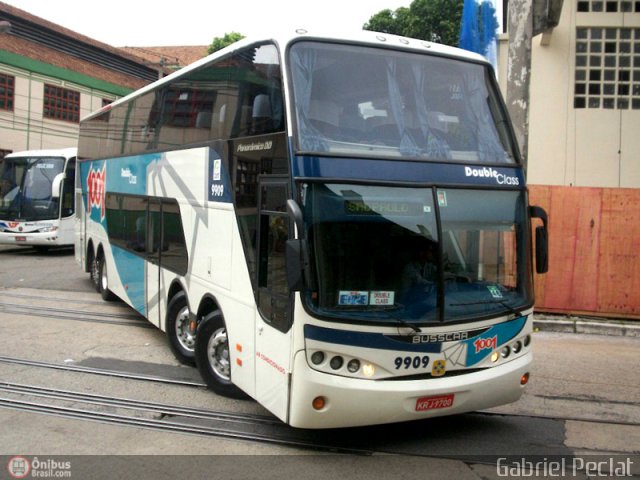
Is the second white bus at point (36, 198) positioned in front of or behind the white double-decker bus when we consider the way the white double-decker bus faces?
behind

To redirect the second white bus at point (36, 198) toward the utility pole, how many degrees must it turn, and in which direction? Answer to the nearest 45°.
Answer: approximately 90° to its left

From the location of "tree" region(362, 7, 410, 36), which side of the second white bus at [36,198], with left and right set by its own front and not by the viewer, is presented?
back

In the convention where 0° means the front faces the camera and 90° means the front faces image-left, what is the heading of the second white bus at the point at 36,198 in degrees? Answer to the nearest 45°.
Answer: approximately 45°

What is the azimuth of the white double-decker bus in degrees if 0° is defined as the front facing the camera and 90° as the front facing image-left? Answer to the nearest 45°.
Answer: approximately 315°

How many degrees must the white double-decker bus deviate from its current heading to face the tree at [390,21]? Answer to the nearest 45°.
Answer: approximately 135° to its left

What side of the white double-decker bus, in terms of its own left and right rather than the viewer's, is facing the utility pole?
left
